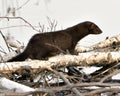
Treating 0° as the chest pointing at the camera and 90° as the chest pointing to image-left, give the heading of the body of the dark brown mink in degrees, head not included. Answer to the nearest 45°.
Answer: approximately 270°
